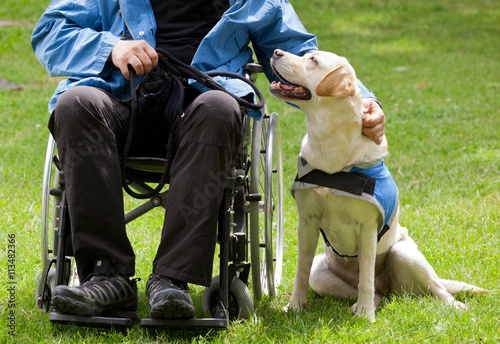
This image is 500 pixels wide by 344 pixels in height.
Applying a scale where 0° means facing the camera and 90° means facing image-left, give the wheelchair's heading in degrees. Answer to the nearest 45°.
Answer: approximately 0°

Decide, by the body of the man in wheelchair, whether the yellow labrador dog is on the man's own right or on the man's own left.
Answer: on the man's own left

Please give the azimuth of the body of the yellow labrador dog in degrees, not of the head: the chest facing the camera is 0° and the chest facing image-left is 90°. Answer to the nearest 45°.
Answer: approximately 45°
